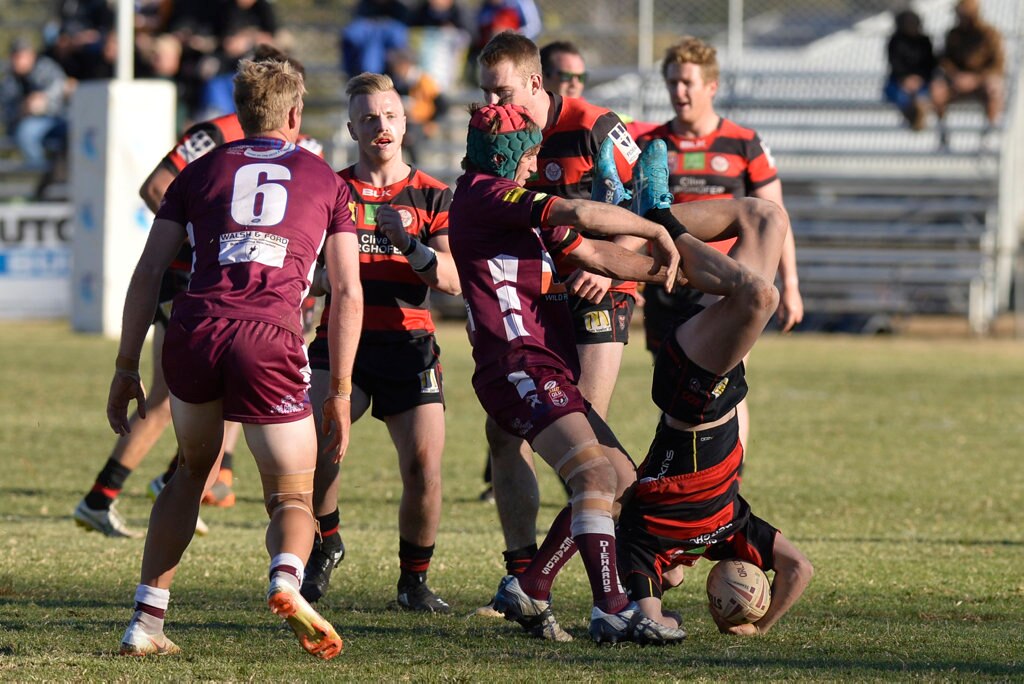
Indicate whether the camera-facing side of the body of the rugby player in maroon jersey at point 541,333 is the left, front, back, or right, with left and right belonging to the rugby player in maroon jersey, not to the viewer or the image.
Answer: right

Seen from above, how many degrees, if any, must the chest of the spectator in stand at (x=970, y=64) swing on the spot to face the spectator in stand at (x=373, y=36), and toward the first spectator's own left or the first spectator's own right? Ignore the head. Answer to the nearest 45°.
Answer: approximately 90° to the first spectator's own right

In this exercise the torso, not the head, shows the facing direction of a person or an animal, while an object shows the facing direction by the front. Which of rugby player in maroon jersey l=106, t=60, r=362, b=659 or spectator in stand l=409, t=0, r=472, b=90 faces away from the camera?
the rugby player in maroon jersey

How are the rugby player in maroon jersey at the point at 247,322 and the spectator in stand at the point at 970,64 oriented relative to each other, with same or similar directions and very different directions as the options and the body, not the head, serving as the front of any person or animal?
very different directions

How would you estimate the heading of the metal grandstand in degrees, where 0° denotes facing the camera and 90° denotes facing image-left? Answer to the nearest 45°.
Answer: approximately 0°

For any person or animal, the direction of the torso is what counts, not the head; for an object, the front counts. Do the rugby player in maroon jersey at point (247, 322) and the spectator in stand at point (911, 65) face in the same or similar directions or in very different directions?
very different directions

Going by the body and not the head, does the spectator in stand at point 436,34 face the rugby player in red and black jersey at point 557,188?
yes
